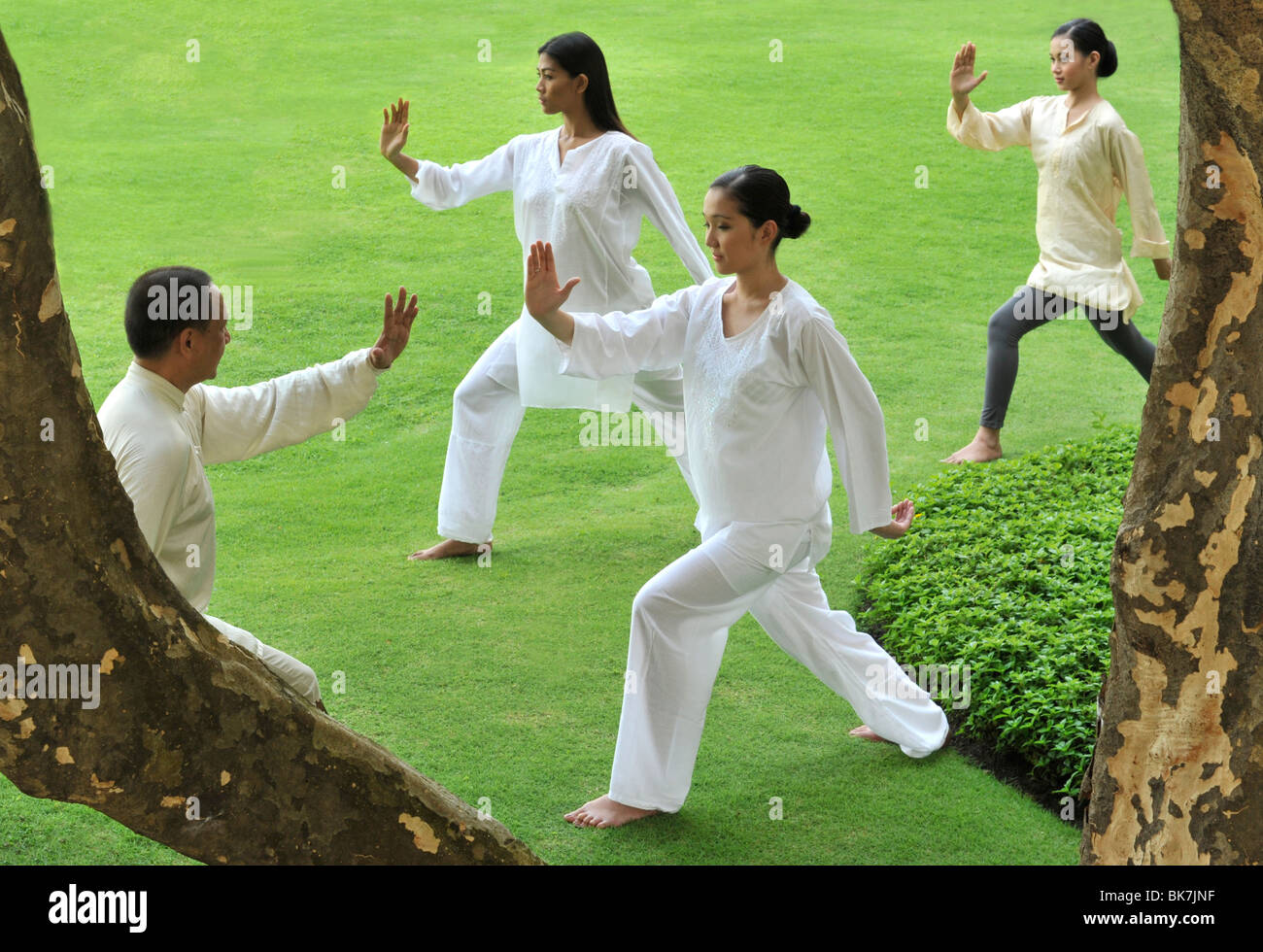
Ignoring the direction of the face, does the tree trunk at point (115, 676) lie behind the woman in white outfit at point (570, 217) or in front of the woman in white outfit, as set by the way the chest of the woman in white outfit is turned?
in front

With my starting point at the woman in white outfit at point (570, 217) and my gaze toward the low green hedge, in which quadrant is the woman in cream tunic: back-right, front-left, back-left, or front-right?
front-left

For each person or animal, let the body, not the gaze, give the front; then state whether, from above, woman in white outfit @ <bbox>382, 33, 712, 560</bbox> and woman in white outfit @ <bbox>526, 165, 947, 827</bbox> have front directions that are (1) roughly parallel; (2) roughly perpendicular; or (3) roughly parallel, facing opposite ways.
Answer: roughly parallel

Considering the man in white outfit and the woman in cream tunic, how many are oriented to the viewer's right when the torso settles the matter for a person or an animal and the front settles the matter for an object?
1

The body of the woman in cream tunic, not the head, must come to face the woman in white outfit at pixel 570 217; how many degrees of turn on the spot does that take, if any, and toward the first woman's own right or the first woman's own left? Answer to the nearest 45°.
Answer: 0° — they already face them

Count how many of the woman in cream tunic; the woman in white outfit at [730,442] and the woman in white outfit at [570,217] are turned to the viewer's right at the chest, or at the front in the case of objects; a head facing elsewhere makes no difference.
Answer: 0

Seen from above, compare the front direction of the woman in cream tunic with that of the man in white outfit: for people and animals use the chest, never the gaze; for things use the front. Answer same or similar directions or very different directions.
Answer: very different directions

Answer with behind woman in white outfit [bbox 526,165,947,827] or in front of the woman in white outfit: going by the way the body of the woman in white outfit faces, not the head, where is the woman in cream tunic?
behind

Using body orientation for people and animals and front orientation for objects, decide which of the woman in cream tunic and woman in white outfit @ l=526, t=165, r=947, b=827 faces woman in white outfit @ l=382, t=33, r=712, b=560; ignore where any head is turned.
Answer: the woman in cream tunic

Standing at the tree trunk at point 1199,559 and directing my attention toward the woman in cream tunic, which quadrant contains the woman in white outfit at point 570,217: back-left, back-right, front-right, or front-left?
front-left

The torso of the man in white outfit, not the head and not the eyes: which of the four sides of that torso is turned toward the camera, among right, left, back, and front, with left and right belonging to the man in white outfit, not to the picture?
right

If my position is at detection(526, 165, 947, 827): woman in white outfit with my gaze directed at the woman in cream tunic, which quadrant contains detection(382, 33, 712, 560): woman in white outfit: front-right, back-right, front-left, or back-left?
front-left

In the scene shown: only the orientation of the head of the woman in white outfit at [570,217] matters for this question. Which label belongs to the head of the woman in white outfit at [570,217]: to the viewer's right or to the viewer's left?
to the viewer's left

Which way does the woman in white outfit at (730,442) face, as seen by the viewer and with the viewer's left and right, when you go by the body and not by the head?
facing the viewer and to the left of the viewer

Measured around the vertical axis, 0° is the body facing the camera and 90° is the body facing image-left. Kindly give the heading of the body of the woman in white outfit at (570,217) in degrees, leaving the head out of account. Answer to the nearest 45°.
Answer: approximately 45°

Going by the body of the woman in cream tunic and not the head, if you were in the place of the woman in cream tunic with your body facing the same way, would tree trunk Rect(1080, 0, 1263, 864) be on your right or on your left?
on your left

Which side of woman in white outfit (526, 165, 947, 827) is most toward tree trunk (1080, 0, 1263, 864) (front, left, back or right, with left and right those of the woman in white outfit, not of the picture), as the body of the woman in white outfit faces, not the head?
left
